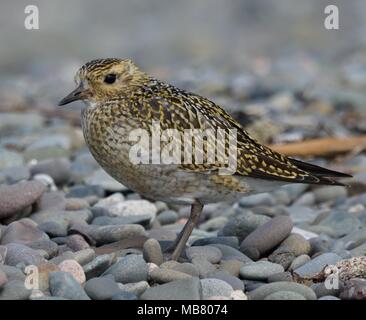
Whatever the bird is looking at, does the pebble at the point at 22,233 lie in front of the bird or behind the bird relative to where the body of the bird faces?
in front

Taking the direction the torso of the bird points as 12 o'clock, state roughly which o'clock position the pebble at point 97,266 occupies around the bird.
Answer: The pebble is roughly at 10 o'clock from the bird.

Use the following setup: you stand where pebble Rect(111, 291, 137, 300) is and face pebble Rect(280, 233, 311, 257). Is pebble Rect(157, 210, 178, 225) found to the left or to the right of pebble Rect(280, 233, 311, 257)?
left

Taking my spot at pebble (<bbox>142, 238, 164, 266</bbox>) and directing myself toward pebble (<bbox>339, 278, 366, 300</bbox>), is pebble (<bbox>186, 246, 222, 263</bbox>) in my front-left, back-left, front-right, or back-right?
front-left

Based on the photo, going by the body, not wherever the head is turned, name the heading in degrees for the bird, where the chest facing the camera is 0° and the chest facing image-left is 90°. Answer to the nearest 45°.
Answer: approximately 90°

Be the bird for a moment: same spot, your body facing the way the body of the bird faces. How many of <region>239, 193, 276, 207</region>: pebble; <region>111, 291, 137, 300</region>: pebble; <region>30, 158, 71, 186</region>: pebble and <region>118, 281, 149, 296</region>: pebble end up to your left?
2

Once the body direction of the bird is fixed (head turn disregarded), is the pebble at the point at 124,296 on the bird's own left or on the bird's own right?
on the bird's own left

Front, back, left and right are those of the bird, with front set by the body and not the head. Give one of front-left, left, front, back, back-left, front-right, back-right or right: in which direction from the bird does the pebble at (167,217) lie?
right

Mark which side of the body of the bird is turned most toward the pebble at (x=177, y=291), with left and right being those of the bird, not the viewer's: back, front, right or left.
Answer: left

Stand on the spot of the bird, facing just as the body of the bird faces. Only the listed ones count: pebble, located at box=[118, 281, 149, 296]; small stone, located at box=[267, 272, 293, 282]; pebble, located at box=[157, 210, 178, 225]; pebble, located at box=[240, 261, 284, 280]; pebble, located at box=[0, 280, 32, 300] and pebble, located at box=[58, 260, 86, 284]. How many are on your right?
1

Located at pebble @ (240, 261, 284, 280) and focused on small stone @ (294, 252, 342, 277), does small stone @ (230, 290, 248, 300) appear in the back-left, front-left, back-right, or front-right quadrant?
back-right

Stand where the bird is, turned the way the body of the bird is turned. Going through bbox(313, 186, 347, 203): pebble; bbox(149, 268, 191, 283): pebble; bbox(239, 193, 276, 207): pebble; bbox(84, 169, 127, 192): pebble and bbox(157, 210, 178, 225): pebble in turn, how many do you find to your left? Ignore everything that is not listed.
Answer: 1

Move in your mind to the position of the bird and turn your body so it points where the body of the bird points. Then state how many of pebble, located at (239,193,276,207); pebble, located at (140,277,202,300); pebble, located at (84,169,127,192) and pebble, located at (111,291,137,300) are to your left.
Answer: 2

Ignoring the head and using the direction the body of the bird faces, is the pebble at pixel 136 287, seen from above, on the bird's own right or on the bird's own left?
on the bird's own left

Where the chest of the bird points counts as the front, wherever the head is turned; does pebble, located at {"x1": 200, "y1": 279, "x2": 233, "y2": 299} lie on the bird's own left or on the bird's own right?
on the bird's own left

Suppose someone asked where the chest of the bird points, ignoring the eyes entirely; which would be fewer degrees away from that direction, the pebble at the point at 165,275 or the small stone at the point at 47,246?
the small stone

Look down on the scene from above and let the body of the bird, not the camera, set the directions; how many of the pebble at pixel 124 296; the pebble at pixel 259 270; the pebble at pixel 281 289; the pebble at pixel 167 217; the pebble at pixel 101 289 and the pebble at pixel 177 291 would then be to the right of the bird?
1

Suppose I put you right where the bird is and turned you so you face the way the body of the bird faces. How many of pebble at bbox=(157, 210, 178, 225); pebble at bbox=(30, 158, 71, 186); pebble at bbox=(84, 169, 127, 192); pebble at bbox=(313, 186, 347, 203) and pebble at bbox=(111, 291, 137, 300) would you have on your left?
1

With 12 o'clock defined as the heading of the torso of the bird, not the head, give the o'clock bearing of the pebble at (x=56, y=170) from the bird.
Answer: The pebble is roughly at 2 o'clock from the bird.
